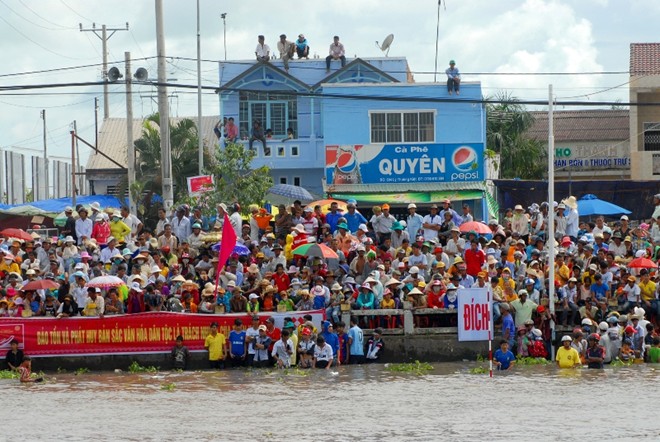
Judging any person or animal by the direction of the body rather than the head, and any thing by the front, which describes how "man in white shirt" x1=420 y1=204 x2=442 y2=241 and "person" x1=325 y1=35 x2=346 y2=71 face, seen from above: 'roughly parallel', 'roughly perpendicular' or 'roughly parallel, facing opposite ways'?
roughly parallel

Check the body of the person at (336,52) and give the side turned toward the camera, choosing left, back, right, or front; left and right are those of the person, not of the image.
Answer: front

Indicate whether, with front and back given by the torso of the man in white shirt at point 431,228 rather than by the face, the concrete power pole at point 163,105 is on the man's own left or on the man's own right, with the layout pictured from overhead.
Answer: on the man's own right

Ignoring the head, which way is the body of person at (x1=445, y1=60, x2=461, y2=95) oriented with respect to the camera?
toward the camera

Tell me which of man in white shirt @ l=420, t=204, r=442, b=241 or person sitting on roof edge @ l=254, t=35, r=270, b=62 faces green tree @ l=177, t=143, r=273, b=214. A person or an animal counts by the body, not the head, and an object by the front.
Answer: the person sitting on roof edge

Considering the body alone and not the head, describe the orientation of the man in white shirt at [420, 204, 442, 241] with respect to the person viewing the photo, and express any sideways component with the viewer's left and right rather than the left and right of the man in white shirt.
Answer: facing the viewer

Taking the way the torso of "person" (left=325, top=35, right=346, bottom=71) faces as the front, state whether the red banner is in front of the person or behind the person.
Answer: in front

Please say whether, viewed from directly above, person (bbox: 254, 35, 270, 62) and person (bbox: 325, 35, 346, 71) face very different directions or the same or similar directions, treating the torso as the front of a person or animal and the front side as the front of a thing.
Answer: same or similar directions

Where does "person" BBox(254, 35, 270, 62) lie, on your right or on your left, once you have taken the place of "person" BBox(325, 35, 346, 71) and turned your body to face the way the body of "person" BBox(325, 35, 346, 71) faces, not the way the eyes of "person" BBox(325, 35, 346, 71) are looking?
on your right

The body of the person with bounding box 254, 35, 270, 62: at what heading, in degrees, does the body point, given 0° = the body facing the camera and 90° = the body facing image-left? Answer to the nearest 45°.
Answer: approximately 0°

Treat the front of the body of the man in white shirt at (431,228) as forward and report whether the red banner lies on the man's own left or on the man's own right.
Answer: on the man's own right

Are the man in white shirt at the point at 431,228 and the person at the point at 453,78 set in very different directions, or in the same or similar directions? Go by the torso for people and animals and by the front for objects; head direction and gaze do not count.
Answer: same or similar directions

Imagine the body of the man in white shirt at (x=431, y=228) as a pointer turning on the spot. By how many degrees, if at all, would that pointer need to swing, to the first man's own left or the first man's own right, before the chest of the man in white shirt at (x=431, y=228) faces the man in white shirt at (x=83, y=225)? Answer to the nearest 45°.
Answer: approximately 90° to the first man's own right

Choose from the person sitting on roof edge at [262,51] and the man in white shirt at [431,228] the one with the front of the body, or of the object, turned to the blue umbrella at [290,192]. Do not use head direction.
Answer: the person sitting on roof edge
